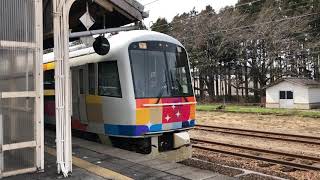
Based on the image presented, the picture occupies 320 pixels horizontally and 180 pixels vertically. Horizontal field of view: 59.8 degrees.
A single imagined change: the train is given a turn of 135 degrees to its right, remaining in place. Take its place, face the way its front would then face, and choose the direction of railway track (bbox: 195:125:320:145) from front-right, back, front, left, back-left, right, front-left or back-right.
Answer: back-right

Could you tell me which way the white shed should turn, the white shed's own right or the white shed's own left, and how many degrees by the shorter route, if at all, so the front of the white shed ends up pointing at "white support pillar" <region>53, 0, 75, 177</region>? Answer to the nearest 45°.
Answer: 0° — it already faces it

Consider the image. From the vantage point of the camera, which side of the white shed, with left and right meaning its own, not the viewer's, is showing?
front

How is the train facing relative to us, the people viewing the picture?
facing the viewer and to the right of the viewer

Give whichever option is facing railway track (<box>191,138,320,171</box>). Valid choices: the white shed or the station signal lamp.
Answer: the white shed

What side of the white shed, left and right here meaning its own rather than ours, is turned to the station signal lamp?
front

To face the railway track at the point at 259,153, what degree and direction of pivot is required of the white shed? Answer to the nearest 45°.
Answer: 0° — it already faces it

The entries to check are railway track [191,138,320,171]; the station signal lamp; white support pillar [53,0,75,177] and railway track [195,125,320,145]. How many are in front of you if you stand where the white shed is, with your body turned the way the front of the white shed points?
4
